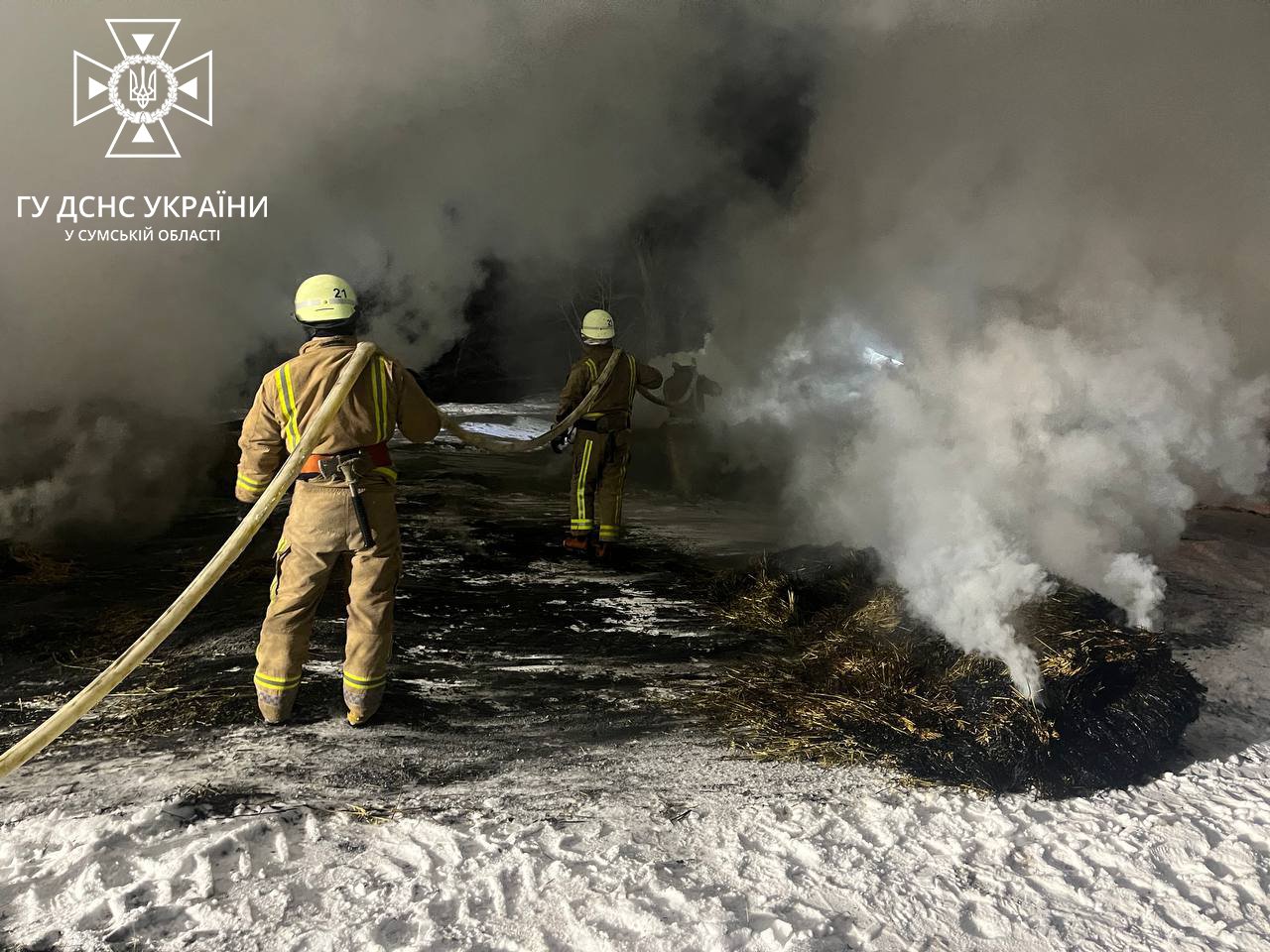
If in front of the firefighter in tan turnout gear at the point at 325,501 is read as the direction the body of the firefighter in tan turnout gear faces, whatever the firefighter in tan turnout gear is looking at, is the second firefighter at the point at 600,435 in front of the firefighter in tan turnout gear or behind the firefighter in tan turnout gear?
in front

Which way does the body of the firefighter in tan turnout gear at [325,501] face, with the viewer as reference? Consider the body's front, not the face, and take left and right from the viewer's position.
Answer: facing away from the viewer

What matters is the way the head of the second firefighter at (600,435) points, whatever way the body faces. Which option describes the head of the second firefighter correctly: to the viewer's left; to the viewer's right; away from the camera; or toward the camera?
away from the camera

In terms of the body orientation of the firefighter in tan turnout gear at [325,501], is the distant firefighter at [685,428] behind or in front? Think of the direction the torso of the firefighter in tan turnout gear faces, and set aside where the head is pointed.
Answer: in front

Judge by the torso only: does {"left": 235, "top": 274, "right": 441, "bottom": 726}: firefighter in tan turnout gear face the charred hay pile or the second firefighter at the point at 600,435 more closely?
the second firefighter

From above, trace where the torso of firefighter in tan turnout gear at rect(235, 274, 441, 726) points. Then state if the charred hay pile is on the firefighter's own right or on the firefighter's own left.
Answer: on the firefighter's own right
